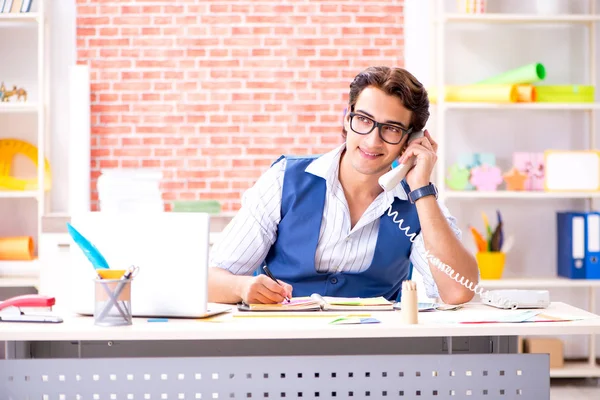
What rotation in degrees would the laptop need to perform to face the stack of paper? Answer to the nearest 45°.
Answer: approximately 45° to its left

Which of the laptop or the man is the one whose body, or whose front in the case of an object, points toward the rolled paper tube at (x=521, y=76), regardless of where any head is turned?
the laptop

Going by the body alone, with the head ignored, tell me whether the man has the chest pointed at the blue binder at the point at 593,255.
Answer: no

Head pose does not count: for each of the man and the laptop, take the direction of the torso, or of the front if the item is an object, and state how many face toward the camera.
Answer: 1

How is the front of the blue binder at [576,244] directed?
toward the camera

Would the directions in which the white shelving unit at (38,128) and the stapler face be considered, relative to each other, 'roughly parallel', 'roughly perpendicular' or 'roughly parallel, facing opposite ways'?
roughly perpendicular

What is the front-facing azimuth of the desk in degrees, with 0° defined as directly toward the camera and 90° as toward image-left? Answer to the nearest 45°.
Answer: approximately 180°

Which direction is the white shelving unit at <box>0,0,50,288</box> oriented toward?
toward the camera

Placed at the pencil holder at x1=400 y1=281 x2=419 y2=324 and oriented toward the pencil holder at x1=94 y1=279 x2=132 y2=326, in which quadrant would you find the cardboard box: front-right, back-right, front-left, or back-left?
back-right

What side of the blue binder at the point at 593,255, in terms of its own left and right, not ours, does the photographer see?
front

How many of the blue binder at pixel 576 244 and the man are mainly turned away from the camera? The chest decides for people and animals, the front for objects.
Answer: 0

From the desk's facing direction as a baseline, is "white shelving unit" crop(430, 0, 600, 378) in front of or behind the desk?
in front

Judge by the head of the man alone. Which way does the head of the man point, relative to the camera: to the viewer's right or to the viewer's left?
to the viewer's left

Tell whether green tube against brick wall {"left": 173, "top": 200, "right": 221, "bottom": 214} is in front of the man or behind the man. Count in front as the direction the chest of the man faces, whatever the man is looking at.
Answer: behind
